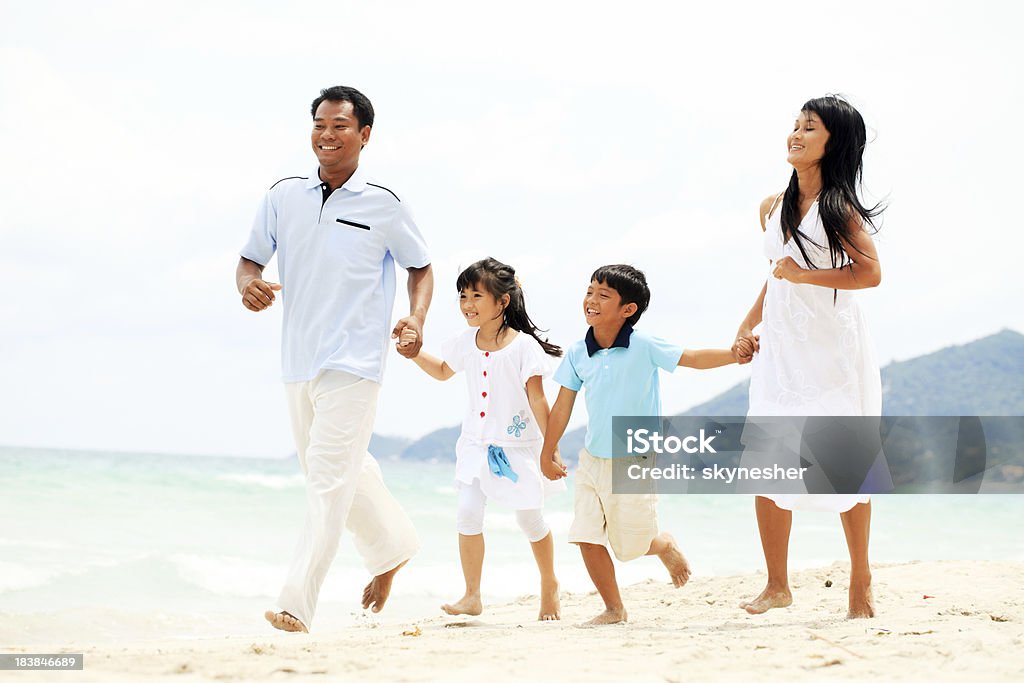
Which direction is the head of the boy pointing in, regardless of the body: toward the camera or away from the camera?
toward the camera

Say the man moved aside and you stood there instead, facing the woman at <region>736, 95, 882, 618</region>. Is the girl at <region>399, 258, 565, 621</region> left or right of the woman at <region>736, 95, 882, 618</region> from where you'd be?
left

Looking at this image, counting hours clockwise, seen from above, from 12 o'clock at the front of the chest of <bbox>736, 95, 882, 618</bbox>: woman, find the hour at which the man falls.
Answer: The man is roughly at 1 o'clock from the woman.

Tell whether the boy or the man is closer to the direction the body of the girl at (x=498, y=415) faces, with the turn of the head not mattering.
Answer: the man

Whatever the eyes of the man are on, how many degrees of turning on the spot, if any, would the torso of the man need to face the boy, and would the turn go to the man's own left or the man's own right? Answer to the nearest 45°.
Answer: approximately 135° to the man's own left

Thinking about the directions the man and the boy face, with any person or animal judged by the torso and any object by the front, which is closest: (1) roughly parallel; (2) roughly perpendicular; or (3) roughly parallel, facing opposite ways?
roughly parallel

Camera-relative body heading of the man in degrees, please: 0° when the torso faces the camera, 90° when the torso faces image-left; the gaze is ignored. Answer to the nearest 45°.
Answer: approximately 45°

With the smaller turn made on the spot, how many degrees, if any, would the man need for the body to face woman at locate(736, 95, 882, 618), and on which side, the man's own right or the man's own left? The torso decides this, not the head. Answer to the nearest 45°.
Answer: approximately 135° to the man's own left

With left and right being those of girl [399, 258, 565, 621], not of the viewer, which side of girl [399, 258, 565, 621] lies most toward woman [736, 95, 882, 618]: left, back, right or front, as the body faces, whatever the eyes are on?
left

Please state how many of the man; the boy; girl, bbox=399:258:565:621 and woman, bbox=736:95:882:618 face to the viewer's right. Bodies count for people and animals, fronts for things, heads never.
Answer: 0

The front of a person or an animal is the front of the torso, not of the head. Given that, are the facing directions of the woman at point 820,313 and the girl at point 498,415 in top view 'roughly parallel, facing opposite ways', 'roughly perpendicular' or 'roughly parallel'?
roughly parallel

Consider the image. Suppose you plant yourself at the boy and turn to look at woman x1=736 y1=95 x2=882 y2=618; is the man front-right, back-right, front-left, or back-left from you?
back-right

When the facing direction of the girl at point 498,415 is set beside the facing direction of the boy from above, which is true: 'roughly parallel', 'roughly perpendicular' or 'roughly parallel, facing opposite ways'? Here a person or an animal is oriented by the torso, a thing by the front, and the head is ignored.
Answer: roughly parallel
